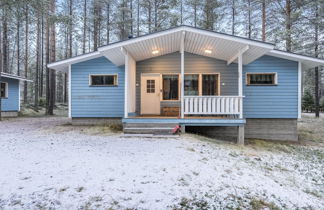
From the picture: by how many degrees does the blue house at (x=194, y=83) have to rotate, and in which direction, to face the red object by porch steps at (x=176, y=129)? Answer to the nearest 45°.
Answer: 0° — it already faces it

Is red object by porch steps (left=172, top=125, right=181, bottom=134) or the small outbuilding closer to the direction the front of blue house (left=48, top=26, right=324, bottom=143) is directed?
the red object by porch steps

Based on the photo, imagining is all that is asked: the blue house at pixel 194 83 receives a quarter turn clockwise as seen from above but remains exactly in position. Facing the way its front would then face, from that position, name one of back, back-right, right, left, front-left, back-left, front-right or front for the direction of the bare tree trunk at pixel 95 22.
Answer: front-right

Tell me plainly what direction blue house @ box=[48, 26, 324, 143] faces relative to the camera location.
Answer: facing the viewer

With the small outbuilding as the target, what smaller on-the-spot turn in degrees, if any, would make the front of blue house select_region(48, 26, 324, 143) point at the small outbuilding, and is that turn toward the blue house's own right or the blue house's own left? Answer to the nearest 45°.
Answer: approximately 90° to the blue house's own right
